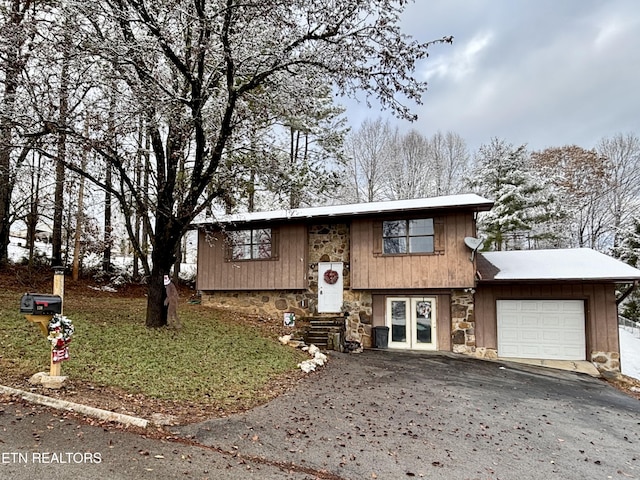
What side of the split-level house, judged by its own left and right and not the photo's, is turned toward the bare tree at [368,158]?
back

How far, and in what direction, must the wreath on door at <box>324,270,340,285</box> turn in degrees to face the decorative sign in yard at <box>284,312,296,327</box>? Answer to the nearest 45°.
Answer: approximately 90° to its right

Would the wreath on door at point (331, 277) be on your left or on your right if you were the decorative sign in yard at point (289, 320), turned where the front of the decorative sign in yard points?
on your left

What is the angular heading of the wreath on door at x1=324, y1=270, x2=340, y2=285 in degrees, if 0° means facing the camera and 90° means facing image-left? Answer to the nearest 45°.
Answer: approximately 0°

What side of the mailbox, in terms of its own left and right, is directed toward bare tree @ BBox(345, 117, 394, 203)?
back

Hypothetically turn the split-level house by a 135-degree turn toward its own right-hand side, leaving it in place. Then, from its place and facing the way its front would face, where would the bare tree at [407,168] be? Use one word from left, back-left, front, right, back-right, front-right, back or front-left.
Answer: front-right

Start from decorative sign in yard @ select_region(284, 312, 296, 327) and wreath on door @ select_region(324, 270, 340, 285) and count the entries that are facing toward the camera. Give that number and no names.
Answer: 2

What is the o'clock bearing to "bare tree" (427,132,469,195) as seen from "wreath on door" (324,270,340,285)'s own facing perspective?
The bare tree is roughly at 7 o'clock from the wreath on door.
